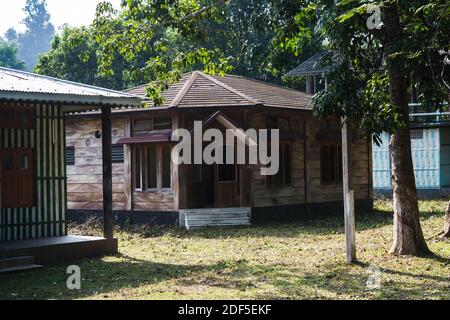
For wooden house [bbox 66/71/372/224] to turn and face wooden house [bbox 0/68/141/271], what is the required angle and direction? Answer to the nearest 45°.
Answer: approximately 45° to its right

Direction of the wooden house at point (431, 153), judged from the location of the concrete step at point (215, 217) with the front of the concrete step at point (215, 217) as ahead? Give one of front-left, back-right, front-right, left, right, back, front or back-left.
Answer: back-left

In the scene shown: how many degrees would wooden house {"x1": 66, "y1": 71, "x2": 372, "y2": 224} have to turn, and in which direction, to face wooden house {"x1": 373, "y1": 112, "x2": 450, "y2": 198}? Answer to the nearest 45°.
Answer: approximately 135° to its left

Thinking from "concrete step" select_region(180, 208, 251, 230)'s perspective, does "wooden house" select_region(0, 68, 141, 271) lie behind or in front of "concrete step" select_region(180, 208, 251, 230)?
in front

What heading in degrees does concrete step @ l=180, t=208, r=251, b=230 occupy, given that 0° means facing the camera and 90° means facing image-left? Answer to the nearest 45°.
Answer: approximately 0°

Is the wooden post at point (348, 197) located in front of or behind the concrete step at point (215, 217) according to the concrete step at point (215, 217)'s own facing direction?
in front
